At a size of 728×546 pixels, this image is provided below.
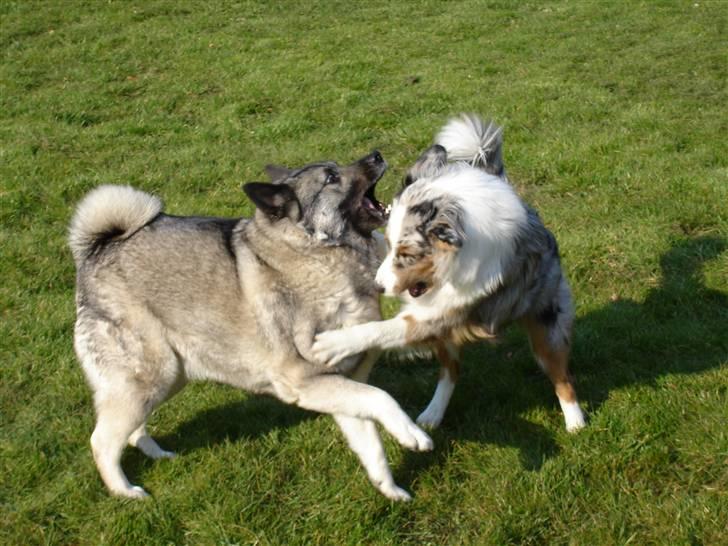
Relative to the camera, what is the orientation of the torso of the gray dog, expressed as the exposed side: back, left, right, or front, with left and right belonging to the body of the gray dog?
right
